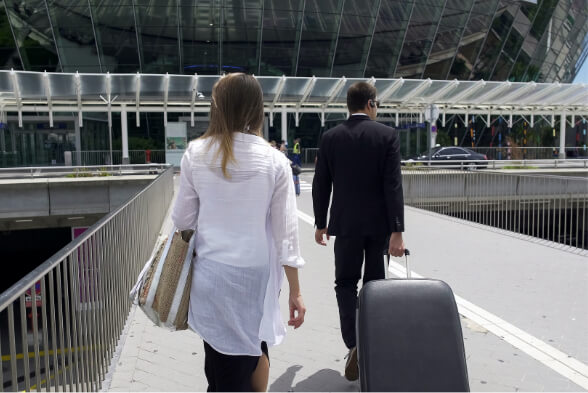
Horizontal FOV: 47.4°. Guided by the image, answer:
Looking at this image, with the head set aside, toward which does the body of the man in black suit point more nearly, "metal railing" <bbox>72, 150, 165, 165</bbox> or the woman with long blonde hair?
the metal railing

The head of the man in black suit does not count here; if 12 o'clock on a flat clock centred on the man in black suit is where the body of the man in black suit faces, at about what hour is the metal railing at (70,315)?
The metal railing is roughly at 8 o'clock from the man in black suit.

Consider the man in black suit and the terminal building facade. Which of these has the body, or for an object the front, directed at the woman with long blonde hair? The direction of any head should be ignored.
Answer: the terminal building facade

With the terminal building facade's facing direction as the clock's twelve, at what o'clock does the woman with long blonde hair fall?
The woman with long blonde hair is roughly at 12 o'clock from the terminal building facade.

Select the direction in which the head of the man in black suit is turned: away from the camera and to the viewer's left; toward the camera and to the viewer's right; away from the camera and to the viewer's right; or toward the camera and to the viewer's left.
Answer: away from the camera and to the viewer's right

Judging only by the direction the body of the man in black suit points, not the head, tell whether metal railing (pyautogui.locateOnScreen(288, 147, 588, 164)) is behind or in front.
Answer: in front

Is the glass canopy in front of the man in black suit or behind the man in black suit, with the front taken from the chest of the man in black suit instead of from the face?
in front

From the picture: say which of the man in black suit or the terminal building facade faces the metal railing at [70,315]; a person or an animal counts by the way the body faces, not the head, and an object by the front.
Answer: the terminal building facade

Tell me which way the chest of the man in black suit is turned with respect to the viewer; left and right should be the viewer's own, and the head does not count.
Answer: facing away from the viewer

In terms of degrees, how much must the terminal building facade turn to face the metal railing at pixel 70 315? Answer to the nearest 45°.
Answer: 0° — it already faces it

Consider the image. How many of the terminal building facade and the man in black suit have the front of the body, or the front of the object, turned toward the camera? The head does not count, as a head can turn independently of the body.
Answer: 1

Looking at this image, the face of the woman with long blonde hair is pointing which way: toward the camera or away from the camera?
away from the camera

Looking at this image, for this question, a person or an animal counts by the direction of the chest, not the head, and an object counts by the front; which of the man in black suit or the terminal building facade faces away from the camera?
the man in black suit

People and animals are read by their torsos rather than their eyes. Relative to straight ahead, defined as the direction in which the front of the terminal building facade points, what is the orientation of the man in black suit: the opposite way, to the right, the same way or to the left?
the opposite way

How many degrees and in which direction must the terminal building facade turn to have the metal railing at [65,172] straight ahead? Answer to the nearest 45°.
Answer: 0° — it already faces it

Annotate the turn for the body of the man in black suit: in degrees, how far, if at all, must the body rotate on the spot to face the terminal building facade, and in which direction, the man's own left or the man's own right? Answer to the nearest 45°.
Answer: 0° — they already face it
